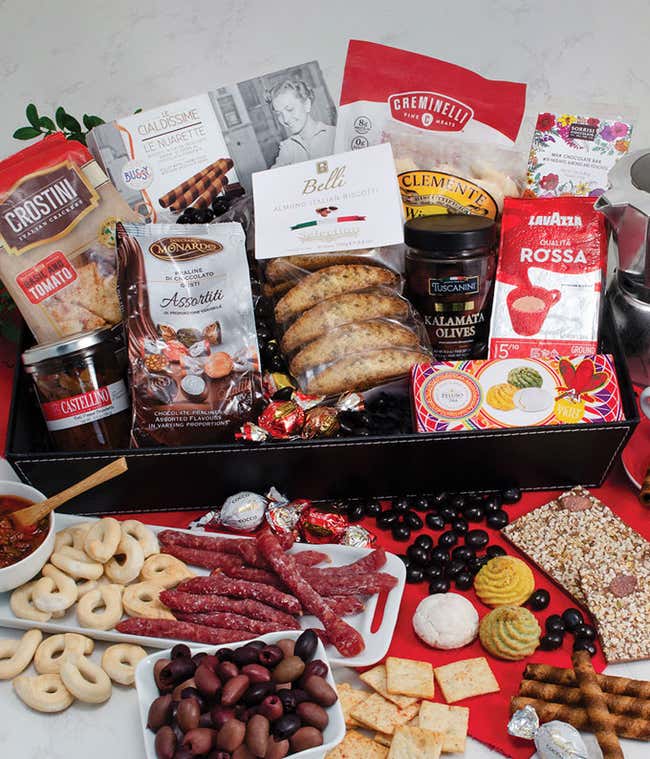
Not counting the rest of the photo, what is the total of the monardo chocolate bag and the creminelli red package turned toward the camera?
2

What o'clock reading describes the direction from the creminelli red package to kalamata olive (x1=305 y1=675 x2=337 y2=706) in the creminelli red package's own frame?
The kalamata olive is roughly at 12 o'clock from the creminelli red package.

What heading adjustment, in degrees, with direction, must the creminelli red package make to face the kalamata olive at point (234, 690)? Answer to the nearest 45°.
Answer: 0° — it already faces it

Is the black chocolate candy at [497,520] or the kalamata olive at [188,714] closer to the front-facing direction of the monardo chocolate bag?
the kalamata olive

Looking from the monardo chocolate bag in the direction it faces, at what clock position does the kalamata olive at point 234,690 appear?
The kalamata olive is roughly at 12 o'clock from the monardo chocolate bag.

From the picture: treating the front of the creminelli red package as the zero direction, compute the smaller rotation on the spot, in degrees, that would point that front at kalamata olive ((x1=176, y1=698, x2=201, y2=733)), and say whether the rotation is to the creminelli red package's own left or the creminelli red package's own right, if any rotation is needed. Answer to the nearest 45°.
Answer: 0° — it already faces it

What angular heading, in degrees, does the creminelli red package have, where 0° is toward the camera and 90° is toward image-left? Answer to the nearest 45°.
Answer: approximately 0°

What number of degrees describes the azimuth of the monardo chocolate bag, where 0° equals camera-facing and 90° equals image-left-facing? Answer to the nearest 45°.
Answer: approximately 0°

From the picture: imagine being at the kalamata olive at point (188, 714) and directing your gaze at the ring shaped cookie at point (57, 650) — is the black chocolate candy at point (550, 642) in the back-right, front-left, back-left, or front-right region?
back-right

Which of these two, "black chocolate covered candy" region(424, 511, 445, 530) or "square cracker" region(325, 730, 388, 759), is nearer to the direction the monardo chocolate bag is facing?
the square cracker
